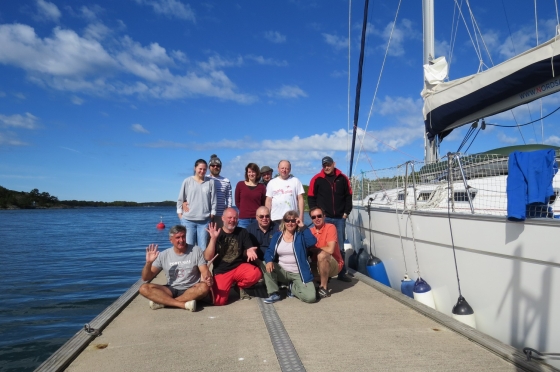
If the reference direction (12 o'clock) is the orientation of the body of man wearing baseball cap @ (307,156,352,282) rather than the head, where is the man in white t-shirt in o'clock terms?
The man in white t-shirt is roughly at 2 o'clock from the man wearing baseball cap.

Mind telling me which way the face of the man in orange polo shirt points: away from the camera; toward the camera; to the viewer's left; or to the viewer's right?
toward the camera

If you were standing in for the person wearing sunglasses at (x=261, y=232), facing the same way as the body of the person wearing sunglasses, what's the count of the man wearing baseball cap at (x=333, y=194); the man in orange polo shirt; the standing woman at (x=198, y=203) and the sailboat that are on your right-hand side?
1

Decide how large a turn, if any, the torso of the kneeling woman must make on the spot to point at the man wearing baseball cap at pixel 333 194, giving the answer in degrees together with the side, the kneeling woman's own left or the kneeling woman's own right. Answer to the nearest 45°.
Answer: approximately 135° to the kneeling woman's own left

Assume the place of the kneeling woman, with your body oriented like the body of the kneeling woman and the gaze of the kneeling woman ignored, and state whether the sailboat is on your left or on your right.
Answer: on your left

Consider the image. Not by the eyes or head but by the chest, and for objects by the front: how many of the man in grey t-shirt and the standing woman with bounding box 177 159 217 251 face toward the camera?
2

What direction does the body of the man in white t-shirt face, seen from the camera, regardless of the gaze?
toward the camera

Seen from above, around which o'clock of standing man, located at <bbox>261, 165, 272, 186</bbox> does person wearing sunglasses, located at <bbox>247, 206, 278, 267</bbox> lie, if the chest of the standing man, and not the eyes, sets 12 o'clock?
The person wearing sunglasses is roughly at 12 o'clock from the standing man.

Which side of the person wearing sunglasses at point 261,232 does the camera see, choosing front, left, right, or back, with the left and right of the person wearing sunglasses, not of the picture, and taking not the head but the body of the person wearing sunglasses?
front

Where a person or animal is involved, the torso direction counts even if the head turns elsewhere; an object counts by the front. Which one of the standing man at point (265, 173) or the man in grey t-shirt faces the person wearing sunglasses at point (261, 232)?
the standing man

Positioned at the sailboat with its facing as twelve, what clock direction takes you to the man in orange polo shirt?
The man in orange polo shirt is roughly at 10 o'clock from the sailboat.

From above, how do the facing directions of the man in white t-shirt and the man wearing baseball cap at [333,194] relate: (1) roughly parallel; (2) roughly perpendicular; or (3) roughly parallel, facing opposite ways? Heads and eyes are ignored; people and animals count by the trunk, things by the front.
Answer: roughly parallel

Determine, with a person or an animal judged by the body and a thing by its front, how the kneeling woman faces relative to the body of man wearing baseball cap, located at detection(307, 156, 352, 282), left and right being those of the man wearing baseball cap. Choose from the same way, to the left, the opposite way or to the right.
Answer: the same way

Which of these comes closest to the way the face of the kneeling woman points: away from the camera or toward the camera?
toward the camera

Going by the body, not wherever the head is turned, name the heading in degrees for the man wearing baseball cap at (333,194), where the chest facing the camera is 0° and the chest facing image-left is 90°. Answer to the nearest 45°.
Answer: approximately 0°

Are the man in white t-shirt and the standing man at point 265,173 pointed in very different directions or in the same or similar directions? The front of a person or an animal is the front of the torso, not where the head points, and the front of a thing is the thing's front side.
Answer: same or similar directions
